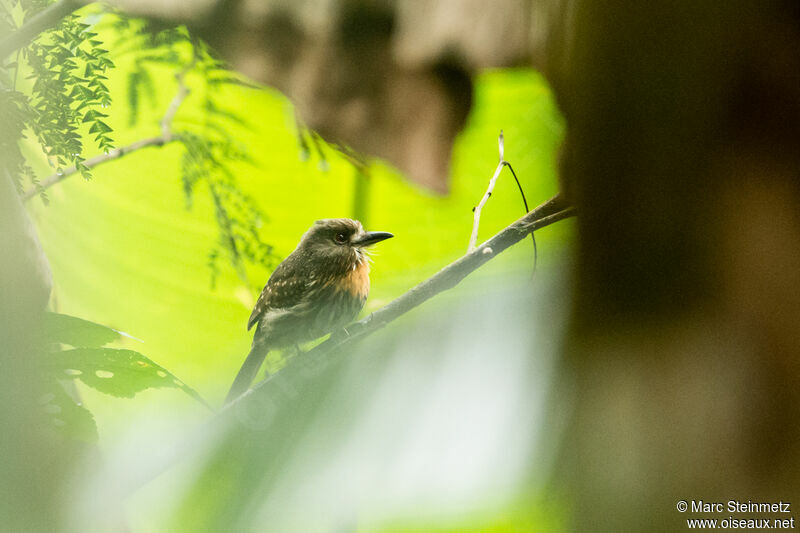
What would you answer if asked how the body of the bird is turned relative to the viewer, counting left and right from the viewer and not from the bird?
facing to the right of the viewer
